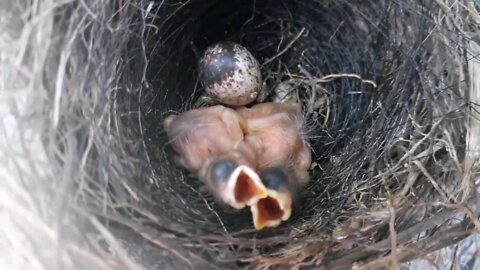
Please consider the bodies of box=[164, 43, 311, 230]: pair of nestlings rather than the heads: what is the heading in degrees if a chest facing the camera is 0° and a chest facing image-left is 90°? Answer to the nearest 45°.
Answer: approximately 0°

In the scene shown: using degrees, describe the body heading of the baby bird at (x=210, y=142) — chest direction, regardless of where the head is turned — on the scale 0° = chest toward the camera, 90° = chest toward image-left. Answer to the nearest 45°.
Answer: approximately 315°
